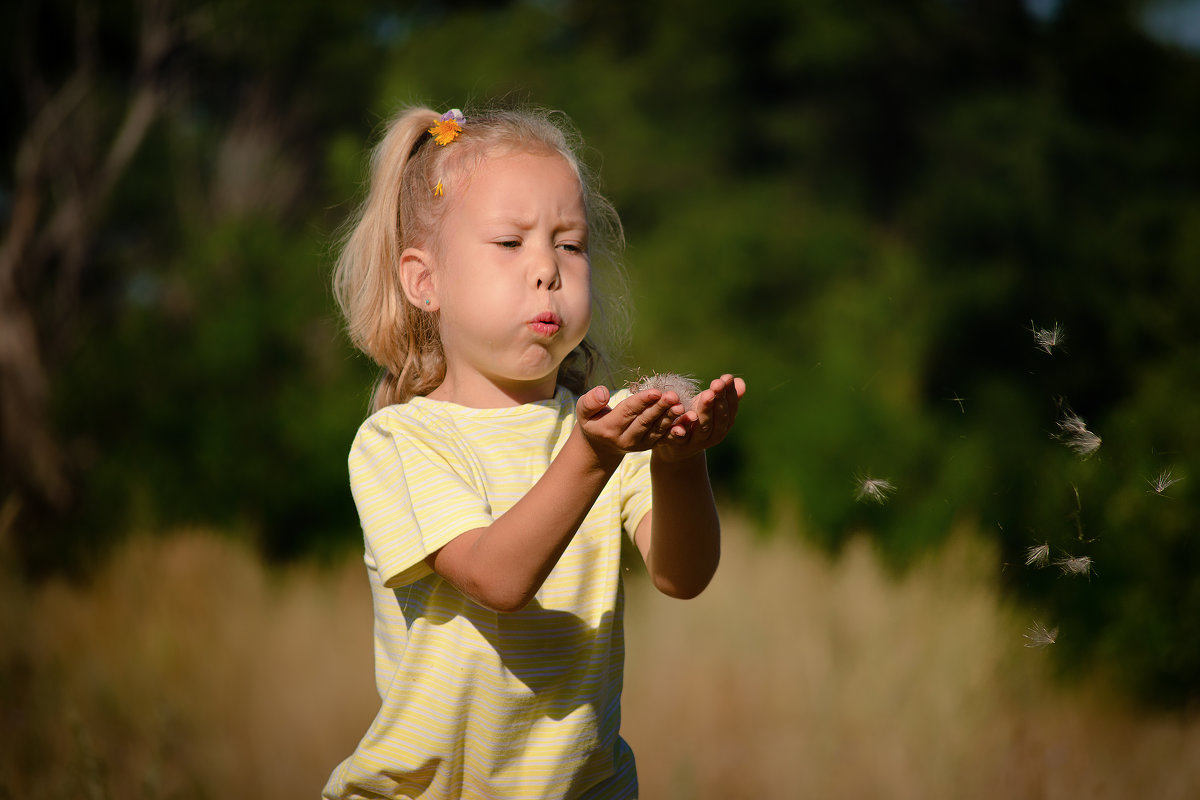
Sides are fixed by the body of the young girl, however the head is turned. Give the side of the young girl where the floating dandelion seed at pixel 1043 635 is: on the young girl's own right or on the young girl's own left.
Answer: on the young girl's own left

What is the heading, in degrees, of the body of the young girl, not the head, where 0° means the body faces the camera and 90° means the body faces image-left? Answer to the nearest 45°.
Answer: approximately 315°
